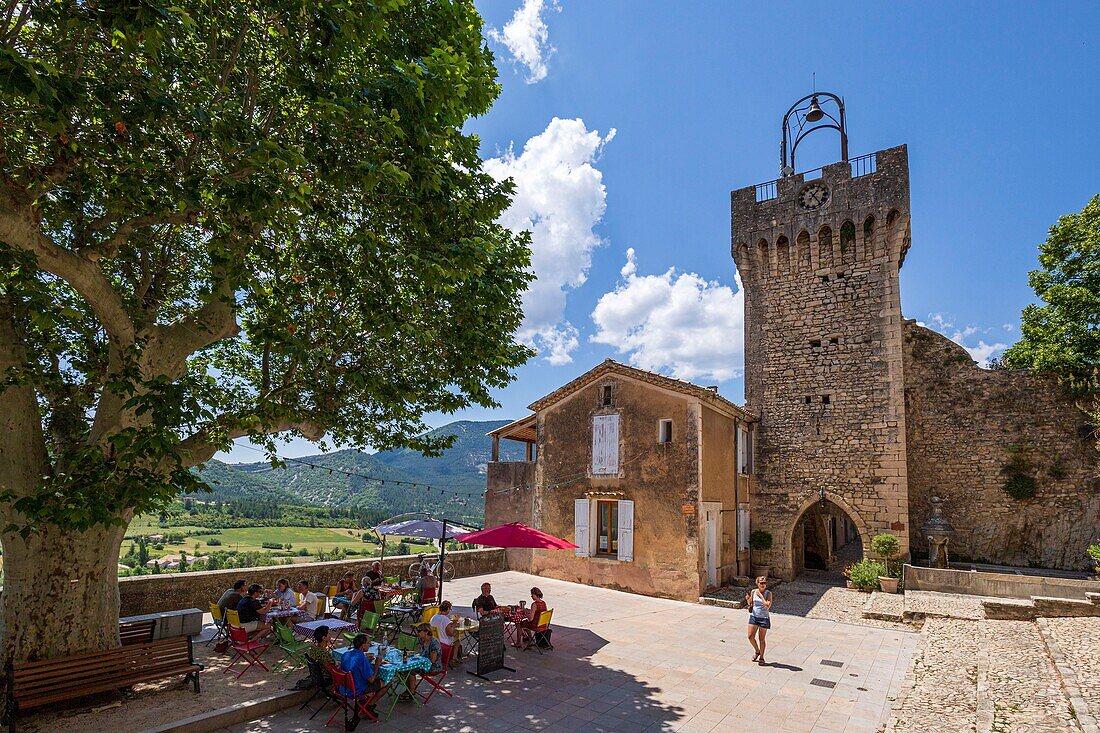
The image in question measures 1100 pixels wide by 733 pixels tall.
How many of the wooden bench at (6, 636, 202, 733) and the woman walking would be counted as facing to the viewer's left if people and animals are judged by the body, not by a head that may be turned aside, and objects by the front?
0

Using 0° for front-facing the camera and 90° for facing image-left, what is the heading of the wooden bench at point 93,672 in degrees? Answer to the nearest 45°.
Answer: approximately 315°

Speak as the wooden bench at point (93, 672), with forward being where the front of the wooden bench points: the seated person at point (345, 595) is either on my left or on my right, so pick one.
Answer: on my left

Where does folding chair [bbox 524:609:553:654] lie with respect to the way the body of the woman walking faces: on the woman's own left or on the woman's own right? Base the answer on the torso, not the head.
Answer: on the woman's own right

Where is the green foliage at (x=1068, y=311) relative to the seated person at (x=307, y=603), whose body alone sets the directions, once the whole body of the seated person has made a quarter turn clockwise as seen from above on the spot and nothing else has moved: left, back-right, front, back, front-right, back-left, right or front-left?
right

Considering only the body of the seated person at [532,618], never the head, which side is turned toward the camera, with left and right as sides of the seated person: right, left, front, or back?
left

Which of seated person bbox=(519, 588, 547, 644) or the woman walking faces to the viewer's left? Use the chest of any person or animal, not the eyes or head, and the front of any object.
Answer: the seated person

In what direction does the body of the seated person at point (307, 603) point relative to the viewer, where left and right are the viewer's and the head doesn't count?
facing to the left of the viewer
